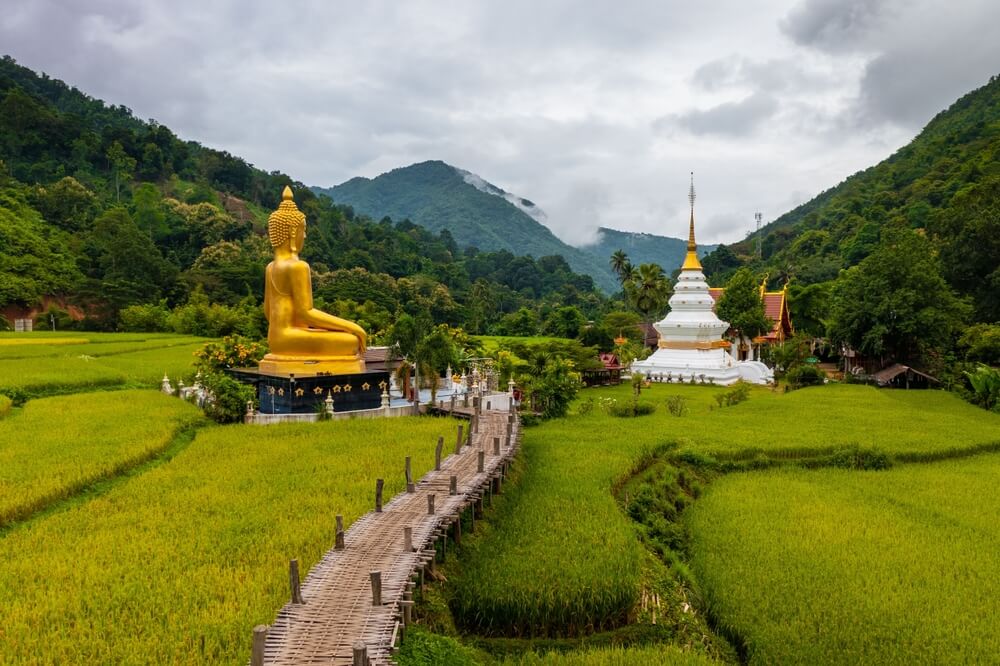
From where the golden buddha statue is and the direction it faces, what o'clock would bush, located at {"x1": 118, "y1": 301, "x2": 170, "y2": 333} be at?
The bush is roughly at 10 o'clock from the golden buddha statue.

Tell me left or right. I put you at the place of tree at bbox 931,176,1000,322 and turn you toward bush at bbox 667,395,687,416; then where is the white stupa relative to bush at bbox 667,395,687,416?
right

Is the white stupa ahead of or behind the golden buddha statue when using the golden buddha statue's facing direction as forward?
ahead

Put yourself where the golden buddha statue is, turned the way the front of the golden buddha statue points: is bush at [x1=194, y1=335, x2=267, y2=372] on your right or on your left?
on your left

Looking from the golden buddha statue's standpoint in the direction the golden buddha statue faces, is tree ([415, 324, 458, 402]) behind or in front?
in front

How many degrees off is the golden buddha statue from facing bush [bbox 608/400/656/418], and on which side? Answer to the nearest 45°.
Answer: approximately 45° to its right

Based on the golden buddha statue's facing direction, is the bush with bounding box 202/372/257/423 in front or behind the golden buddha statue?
behind

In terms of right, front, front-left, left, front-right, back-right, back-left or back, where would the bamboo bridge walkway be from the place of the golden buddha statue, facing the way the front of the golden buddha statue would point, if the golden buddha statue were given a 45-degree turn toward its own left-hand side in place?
back

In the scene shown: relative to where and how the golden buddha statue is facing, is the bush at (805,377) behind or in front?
in front

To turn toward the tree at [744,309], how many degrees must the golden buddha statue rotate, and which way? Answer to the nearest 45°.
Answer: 0° — it already faces it

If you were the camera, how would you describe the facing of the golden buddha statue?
facing away from the viewer and to the right of the viewer
